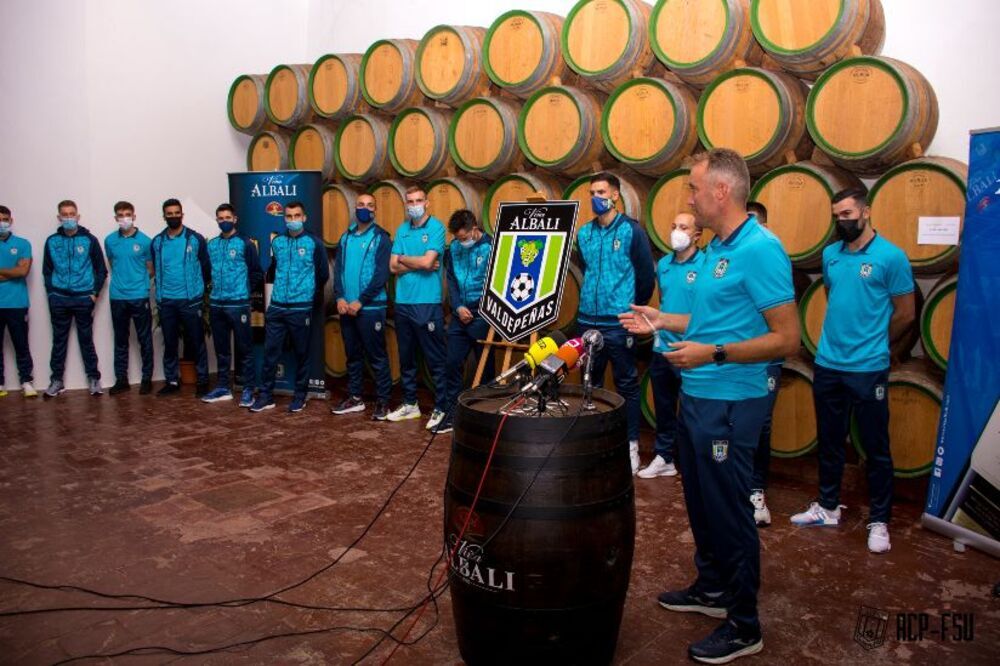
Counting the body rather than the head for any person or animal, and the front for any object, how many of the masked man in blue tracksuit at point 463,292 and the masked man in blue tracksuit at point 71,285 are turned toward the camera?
2

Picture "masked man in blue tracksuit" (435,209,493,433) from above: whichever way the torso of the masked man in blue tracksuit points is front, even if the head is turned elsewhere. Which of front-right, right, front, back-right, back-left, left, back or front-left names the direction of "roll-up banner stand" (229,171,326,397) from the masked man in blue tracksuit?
back-right

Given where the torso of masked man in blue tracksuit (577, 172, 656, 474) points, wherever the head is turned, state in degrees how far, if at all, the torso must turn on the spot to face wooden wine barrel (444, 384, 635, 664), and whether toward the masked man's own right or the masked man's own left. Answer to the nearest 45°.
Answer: approximately 45° to the masked man's own left

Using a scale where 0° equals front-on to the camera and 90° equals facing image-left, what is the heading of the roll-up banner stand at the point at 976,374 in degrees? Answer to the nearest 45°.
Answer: approximately 45°

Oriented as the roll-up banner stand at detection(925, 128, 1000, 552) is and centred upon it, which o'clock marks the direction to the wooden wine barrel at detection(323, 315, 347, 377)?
The wooden wine barrel is roughly at 2 o'clock from the roll-up banner stand.
